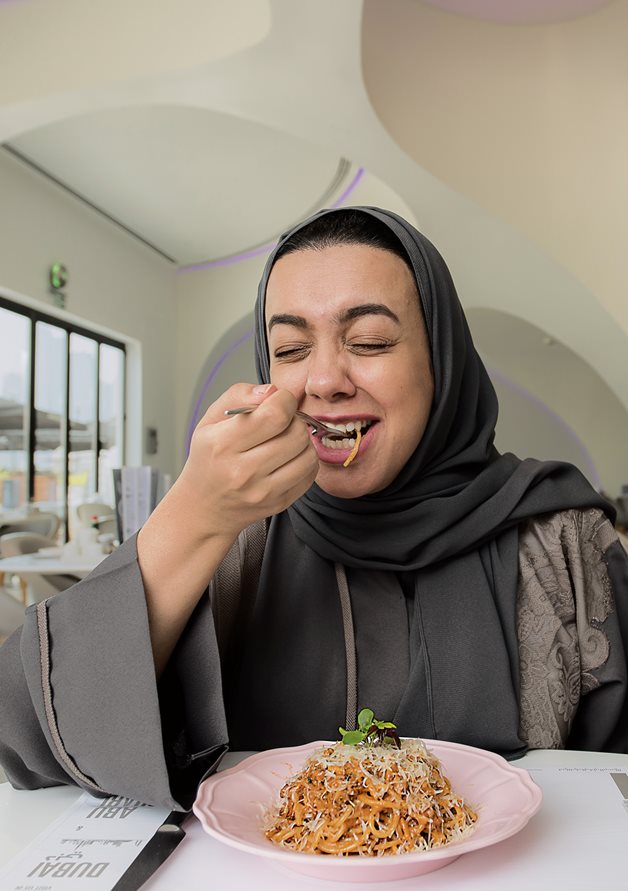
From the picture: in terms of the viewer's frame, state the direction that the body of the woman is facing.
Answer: toward the camera

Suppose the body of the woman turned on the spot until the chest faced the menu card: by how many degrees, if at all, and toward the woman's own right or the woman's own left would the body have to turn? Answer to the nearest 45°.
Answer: approximately 45° to the woman's own right

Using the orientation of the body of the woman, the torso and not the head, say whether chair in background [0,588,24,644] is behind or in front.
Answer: behind

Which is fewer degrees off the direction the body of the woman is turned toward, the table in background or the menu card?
the menu card

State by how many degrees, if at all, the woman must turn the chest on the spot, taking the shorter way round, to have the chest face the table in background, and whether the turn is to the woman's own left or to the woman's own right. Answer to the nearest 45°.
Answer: approximately 135° to the woman's own right

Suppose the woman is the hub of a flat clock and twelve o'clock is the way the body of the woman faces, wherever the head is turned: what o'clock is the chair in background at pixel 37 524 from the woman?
The chair in background is roughly at 5 o'clock from the woman.
